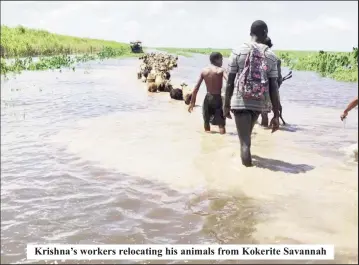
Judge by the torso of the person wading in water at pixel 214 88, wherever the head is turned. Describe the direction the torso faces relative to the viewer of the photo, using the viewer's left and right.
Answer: facing away from the viewer

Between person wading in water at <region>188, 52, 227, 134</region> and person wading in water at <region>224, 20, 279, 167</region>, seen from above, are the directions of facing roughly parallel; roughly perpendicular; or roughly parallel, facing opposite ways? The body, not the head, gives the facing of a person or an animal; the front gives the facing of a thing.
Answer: roughly parallel

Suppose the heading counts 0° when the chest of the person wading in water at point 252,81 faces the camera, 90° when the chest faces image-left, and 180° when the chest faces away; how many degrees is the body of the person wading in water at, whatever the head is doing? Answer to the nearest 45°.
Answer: approximately 180°

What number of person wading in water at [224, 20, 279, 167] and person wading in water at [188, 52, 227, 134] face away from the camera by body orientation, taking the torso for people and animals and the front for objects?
2

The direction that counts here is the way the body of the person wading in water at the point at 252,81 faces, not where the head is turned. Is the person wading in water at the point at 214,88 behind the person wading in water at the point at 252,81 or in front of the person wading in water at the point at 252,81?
in front

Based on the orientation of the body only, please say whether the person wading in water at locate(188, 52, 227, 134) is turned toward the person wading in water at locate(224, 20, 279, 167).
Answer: no
